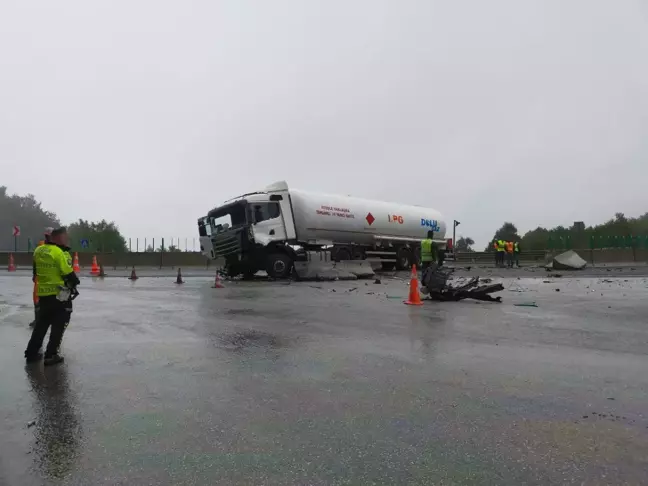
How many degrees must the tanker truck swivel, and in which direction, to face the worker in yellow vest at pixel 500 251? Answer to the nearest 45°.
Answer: approximately 180°

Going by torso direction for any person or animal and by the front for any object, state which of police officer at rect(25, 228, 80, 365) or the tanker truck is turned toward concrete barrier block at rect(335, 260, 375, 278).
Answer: the police officer

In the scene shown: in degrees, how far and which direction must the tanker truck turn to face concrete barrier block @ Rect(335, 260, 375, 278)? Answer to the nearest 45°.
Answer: approximately 135° to its left

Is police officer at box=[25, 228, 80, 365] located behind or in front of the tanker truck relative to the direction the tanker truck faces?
in front

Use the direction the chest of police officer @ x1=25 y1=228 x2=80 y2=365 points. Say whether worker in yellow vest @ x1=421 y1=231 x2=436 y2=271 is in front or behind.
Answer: in front

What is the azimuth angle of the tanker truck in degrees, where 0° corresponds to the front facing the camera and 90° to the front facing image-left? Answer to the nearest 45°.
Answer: approximately 45°

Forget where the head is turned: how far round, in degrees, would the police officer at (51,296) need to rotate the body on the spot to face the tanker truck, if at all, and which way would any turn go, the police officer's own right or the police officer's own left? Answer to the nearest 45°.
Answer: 0° — they already face it

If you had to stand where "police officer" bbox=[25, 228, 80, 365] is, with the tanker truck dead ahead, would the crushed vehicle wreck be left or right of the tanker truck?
right

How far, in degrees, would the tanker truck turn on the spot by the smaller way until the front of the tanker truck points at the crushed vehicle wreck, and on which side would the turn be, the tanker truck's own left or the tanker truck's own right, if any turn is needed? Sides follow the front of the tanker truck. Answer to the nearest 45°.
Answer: approximately 90° to the tanker truck's own left

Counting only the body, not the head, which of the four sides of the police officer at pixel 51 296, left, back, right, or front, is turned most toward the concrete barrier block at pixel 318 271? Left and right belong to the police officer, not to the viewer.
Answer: front

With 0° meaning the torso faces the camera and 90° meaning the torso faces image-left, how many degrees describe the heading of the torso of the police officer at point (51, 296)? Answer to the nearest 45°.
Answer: approximately 225°
